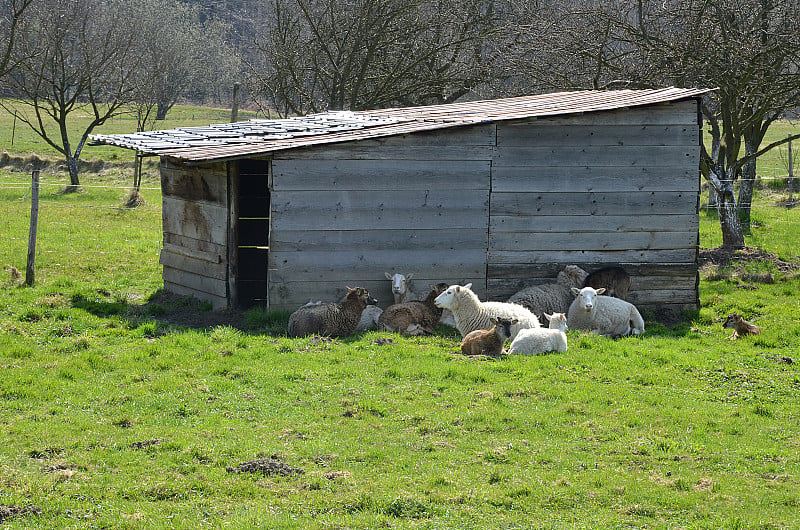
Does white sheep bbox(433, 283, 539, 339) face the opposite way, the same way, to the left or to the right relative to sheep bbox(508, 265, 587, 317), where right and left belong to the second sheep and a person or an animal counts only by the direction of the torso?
the opposite way

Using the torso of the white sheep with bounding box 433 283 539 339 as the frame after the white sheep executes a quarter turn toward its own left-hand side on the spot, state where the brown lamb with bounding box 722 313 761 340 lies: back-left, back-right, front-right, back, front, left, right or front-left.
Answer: left

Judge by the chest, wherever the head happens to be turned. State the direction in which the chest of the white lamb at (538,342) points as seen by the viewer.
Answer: to the viewer's right

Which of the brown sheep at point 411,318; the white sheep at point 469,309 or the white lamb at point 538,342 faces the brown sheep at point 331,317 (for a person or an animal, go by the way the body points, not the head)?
the white sheep at point 469,309

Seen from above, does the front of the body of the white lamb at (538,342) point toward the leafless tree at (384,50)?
no

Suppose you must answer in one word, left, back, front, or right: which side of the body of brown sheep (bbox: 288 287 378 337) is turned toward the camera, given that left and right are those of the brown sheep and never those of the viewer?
right

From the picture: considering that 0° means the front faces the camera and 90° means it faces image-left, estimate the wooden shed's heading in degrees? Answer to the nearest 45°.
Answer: approximately 45°

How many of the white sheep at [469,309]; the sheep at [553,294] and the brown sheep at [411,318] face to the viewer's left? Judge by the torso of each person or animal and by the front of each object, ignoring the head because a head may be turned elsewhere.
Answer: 1

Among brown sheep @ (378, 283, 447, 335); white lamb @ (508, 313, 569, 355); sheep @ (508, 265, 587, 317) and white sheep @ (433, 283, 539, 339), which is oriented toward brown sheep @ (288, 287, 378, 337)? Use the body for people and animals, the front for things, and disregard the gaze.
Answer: white sheep @ (433, 283, 539, 339)

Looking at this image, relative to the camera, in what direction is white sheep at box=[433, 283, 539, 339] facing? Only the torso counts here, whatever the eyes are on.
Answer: to the viewer's left

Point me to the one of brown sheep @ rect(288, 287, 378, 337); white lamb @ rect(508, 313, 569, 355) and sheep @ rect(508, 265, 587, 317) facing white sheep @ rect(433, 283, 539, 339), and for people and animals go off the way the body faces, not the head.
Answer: the brown sheep

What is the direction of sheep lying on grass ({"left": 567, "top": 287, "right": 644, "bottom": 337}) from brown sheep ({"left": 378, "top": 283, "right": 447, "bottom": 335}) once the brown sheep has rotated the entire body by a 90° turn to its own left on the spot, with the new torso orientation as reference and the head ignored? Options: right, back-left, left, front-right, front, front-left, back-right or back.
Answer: right

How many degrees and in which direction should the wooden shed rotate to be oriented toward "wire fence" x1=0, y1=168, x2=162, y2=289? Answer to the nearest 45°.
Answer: approximately 90° to its right

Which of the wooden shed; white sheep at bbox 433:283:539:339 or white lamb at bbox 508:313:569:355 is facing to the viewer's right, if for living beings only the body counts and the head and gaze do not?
white lamb at bbox 508:313:569:355

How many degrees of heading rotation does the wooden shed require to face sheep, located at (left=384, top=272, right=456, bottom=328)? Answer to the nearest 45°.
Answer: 0° — it already faces it
